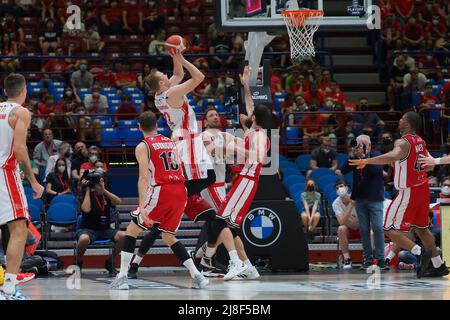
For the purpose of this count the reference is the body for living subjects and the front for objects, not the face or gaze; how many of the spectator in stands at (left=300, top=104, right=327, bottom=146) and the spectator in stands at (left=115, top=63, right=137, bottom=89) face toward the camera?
2

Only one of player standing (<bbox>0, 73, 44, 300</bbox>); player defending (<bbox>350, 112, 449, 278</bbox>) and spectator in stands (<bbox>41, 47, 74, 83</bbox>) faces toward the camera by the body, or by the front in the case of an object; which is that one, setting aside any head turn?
the spectator in stands

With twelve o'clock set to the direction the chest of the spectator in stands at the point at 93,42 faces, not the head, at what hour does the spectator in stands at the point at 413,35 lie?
the spectator in stands at the point at 413,35 is roughly at 9 o'clock from the spectator in stands at the point at 93,42.

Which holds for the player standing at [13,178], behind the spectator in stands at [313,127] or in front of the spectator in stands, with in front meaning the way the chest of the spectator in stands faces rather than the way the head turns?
in front

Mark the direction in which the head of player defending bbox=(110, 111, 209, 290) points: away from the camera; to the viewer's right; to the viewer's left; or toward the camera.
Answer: away from the camera

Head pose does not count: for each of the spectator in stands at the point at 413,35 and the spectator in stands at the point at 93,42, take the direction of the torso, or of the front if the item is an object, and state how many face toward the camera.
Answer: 2

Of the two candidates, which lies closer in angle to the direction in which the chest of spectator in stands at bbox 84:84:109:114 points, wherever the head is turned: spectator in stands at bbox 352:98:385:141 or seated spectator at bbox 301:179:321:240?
the seated spectator

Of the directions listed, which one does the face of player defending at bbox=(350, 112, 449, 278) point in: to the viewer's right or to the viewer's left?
to the viewer's left

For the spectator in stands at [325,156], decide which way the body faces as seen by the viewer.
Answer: toward the camera

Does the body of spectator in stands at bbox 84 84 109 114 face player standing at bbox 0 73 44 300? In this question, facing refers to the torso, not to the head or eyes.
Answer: yes

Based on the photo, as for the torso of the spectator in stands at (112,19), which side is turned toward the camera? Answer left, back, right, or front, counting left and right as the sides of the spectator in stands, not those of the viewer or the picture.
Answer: front

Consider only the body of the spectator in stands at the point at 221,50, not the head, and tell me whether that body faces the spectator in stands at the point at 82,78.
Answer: no

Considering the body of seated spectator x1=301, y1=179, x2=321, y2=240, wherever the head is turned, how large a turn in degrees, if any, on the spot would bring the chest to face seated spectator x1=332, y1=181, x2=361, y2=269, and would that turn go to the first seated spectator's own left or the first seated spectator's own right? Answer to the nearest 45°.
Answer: approximately 45° to the first seated spectator's own left

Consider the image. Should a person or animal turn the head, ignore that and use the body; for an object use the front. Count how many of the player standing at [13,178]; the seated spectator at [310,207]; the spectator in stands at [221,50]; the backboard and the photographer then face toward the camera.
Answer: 4

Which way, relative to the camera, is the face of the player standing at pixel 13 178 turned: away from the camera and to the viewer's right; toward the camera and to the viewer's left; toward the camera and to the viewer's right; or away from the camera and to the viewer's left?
away from the camera and to the viewer's right

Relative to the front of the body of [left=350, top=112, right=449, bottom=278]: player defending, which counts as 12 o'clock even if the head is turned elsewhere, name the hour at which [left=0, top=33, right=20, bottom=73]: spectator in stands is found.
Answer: The spectator in stands is roughly at 12 o'clock from the player defending.

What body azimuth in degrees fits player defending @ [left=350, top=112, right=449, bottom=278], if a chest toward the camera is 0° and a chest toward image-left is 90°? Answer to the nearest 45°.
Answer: approximately 135°

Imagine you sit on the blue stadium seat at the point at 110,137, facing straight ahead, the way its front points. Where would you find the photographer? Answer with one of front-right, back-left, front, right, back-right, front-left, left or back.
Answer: front

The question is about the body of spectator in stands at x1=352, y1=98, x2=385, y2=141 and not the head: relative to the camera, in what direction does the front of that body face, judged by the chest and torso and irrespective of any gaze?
toward the camera
